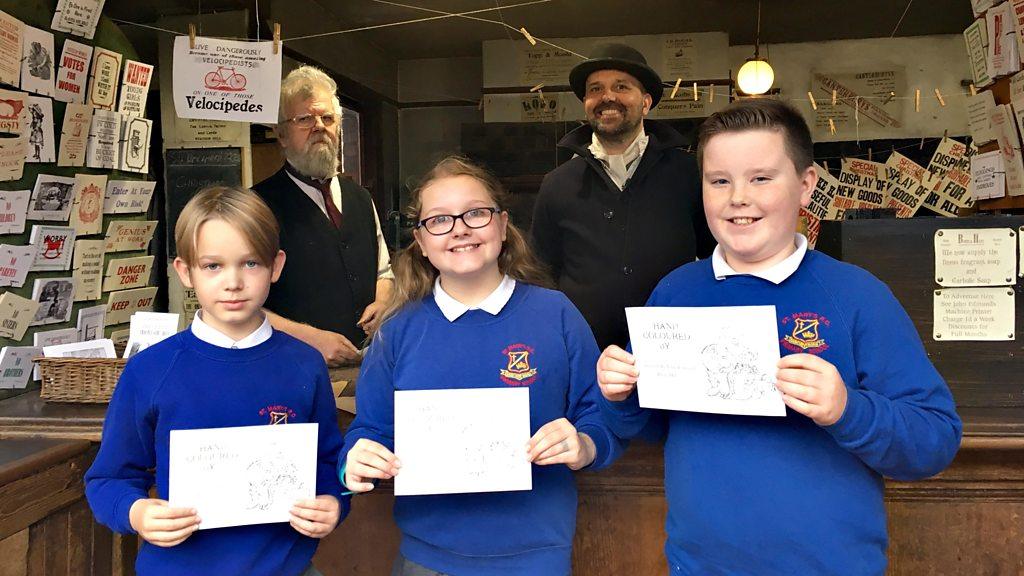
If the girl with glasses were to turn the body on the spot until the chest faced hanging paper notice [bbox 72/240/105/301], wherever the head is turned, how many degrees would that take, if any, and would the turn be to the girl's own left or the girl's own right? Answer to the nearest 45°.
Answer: approximately 135° to the girl's own right

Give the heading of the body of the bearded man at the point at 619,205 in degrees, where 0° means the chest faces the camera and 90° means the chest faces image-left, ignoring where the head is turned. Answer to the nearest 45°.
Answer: approximately 0°

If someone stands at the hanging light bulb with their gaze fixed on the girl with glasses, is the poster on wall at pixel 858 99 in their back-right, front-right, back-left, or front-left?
back-left

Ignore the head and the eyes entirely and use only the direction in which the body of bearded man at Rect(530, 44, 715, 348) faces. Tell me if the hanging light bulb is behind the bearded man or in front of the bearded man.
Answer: behind

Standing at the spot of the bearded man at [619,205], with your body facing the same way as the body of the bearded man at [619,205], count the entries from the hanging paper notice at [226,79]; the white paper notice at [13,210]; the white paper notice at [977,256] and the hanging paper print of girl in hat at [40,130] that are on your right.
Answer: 3

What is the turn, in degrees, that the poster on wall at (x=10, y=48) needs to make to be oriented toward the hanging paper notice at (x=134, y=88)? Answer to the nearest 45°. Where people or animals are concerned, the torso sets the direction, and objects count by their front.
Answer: approximately 90° to its left

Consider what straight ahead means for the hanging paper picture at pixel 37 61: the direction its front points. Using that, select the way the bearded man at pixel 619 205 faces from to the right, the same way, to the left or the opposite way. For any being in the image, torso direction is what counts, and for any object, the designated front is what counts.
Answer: to the right

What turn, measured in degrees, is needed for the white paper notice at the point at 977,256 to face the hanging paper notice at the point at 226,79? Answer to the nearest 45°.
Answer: approximately 90° to its right

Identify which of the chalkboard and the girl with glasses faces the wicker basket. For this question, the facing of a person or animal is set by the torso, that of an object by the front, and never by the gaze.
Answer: the chalkboard

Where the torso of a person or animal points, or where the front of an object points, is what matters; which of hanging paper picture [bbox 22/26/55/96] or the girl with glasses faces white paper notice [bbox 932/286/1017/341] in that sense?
the hanging paper picture

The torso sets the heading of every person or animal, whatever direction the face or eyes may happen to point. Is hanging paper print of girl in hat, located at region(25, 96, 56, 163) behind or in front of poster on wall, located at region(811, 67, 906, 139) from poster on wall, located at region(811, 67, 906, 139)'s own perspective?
in front

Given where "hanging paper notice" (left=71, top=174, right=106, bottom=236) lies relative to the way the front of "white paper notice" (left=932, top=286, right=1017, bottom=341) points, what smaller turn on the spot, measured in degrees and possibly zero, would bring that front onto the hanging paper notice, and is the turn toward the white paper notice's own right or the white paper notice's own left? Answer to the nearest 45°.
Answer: approximately 90° to the white paper notice's own right
